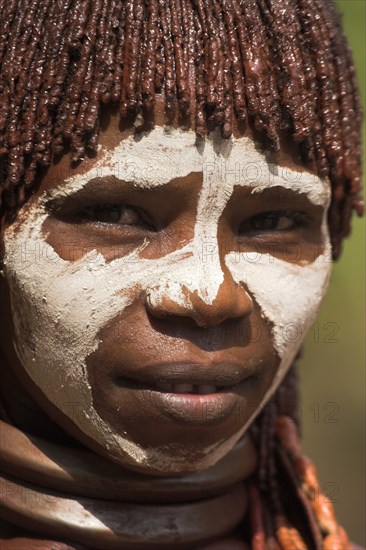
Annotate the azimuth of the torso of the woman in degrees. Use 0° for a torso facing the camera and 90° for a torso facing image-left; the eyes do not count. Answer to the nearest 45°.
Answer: approximately 0°
